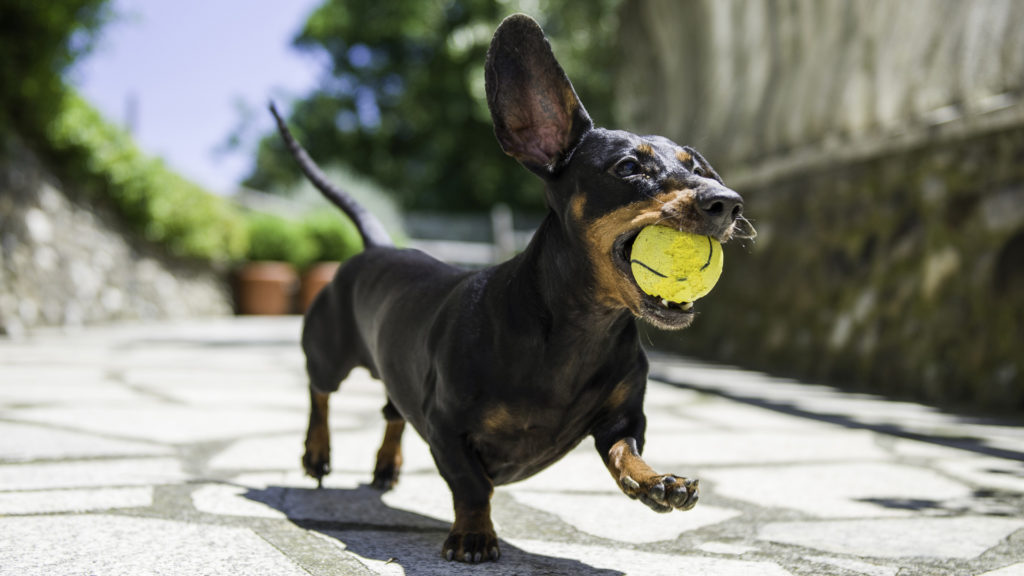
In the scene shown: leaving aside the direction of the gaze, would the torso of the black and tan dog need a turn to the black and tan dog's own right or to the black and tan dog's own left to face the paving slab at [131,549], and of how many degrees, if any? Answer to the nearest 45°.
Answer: approximately 135° to the black and tan dog's own right

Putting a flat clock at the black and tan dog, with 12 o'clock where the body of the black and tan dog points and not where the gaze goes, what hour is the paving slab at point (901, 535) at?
The paving slab is roughly at 10 o'clock from the black and tan dog.

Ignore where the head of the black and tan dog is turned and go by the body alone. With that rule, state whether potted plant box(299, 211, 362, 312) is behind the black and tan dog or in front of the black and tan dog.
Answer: behind

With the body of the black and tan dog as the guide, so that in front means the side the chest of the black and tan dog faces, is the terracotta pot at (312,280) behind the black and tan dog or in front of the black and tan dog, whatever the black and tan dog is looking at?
behind

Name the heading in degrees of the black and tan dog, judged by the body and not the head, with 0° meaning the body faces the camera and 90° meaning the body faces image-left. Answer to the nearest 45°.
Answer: approximately 315°

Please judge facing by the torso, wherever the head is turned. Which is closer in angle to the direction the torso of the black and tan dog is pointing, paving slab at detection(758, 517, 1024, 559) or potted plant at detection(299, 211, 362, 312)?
the paving slab

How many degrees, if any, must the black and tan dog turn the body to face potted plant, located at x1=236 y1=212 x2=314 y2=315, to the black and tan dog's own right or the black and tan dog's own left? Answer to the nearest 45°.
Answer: approximately 135° to the black and tan dog's own left
